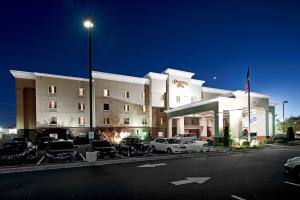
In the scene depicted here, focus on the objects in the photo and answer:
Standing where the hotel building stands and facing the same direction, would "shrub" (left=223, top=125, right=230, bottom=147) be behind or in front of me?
in front

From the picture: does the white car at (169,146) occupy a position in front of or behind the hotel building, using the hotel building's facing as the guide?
in front

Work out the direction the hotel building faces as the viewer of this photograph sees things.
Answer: facing the viewer and to the right of the viewer

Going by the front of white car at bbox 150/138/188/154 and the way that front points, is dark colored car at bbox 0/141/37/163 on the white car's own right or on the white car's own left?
on the white car's own right

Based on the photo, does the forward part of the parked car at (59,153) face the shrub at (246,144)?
no

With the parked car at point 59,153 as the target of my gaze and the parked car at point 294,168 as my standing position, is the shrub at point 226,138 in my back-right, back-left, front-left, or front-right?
front-right

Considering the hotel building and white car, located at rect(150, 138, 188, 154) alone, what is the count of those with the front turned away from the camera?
0

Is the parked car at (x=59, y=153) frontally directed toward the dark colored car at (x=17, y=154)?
no

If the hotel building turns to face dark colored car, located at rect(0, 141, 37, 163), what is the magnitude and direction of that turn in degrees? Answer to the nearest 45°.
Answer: approximately 45° to its right

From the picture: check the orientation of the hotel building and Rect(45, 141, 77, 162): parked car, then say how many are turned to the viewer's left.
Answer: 0
